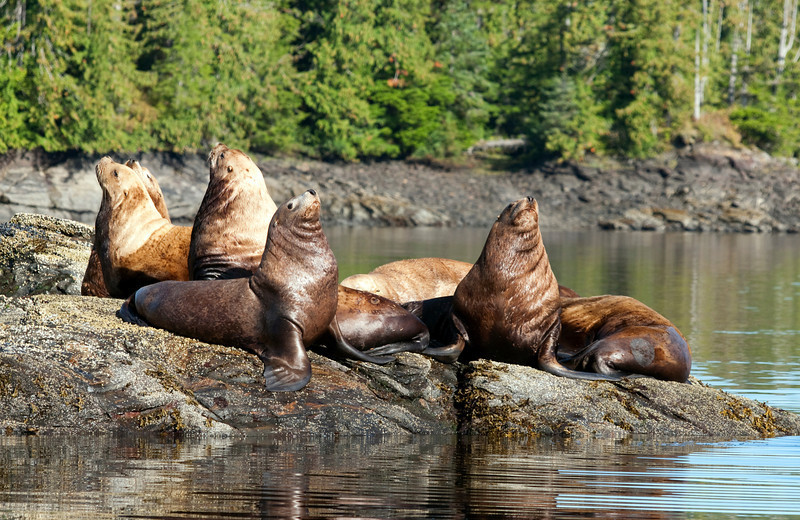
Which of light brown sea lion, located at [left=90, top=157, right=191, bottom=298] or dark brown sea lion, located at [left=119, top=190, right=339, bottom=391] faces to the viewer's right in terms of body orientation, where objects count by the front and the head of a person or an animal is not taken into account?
the dark brown sea lion

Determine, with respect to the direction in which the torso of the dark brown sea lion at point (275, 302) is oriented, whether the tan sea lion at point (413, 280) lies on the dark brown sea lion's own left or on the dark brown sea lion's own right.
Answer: on the dark brown sea lion's own left

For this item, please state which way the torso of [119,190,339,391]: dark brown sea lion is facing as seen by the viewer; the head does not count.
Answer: to the viewer's right

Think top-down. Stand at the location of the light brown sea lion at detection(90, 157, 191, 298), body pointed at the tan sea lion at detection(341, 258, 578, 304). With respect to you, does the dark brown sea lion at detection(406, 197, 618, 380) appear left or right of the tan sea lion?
right

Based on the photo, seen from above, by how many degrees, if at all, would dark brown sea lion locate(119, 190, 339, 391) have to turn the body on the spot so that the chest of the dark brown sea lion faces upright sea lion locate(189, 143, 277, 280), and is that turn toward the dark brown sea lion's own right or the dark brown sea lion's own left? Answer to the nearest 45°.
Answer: approximately 90° to the dark brown sea lion's own left

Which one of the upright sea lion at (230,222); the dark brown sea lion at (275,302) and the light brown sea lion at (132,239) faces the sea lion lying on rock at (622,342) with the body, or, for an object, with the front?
the dark brown sea lion

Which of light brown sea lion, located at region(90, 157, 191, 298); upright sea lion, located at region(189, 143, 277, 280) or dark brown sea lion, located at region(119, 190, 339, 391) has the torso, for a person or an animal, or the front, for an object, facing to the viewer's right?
the dark brown sea lion

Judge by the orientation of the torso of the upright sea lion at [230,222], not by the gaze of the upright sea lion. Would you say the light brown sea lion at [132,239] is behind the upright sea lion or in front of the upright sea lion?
in front
